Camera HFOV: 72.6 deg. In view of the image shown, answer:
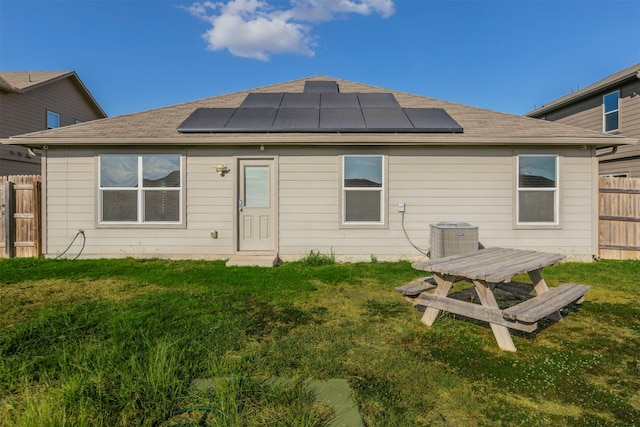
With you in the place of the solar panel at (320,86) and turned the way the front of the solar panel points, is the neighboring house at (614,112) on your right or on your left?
on your left

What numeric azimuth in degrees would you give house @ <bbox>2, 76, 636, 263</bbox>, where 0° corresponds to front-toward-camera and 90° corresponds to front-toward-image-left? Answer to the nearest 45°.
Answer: approximately 180°

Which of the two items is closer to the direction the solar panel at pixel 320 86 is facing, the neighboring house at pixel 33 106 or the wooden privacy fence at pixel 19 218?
the wooden privacy fence

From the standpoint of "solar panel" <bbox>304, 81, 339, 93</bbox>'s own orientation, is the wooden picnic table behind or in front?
in front

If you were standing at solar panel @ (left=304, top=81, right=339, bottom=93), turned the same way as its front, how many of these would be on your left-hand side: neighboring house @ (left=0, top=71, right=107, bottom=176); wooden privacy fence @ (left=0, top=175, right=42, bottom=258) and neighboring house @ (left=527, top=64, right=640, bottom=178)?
1

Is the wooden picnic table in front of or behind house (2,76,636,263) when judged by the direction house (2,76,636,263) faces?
behind

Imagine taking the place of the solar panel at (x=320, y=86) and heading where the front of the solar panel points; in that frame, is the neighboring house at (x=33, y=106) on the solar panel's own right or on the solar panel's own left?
on the solar panel's own right

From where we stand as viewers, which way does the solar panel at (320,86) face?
facing the viewer

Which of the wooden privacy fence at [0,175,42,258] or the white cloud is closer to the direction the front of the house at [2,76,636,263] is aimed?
the white cloud

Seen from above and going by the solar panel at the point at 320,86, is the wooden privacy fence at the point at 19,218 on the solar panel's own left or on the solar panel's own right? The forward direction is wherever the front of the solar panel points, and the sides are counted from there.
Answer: on the solar panel's own right
